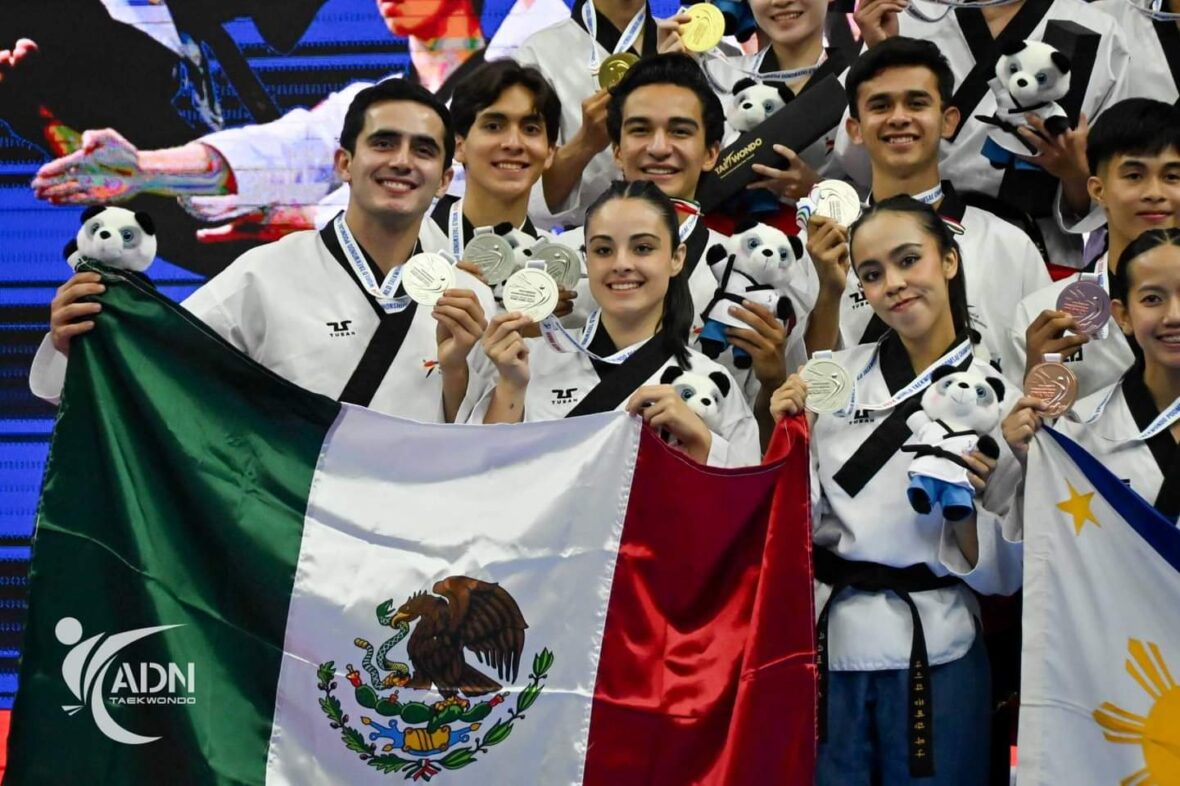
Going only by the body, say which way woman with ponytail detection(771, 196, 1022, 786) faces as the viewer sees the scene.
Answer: toward the camera

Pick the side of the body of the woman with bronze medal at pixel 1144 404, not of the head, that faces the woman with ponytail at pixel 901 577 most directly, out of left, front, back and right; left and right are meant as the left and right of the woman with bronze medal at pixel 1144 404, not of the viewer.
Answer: right

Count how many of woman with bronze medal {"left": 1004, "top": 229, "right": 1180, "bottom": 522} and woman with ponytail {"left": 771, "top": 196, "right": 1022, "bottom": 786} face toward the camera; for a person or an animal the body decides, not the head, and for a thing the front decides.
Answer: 2

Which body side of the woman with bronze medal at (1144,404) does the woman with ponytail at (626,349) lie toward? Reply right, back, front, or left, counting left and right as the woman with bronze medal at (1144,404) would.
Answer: right

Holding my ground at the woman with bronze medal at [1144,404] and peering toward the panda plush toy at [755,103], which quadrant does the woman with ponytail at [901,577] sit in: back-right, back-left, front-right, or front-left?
front-left

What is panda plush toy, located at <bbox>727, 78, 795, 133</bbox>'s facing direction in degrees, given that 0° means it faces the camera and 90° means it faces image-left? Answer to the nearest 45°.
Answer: approximately 45°
